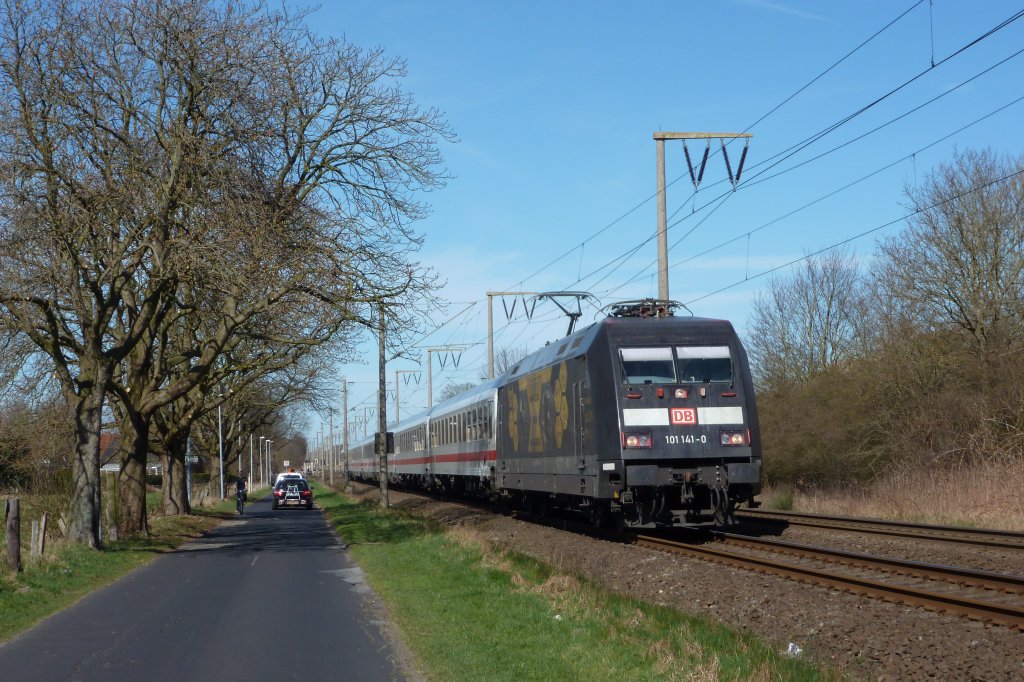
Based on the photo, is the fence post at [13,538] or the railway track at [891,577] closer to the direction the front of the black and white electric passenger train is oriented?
the railway track

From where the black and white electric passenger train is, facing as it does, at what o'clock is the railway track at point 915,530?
The railway track is roughly at 10 o'clock from the black and white electric passenger train.

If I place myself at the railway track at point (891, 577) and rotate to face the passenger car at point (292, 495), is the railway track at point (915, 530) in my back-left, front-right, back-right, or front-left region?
front-right

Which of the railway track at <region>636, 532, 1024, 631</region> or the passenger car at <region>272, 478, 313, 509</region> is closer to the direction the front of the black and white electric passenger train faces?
the railway track

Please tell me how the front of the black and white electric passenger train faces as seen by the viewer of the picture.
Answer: facing the viewer and to the right of the viewer
